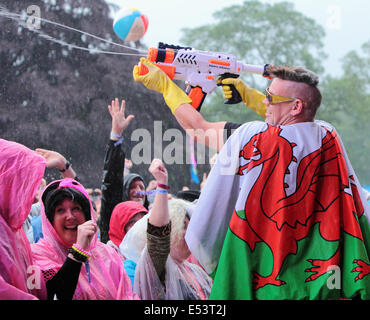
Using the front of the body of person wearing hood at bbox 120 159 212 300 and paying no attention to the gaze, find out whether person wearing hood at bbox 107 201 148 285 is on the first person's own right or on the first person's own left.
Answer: on the first person's own left

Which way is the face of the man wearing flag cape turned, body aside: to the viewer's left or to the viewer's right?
to the viewer's left

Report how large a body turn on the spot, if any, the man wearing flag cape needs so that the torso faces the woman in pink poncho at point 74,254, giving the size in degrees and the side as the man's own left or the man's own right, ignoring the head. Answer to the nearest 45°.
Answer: approximately 45° to the man's own left

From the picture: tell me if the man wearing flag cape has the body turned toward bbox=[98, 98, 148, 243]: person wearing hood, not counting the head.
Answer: yes

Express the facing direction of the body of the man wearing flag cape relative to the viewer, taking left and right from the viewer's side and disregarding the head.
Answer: facing away from the viewer and to the left of the viewer

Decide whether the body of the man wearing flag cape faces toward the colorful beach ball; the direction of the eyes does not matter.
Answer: yes

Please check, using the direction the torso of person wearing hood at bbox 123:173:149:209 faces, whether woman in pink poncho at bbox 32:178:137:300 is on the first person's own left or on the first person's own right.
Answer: on the first person's own right

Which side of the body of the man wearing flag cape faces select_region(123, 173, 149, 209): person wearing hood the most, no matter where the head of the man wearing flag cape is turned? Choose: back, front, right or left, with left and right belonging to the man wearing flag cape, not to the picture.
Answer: front

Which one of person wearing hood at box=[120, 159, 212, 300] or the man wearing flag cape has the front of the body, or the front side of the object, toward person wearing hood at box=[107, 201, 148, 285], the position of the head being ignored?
the man wearing flag cape

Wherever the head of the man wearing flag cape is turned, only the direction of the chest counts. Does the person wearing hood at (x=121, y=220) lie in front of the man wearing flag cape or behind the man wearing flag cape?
in front
